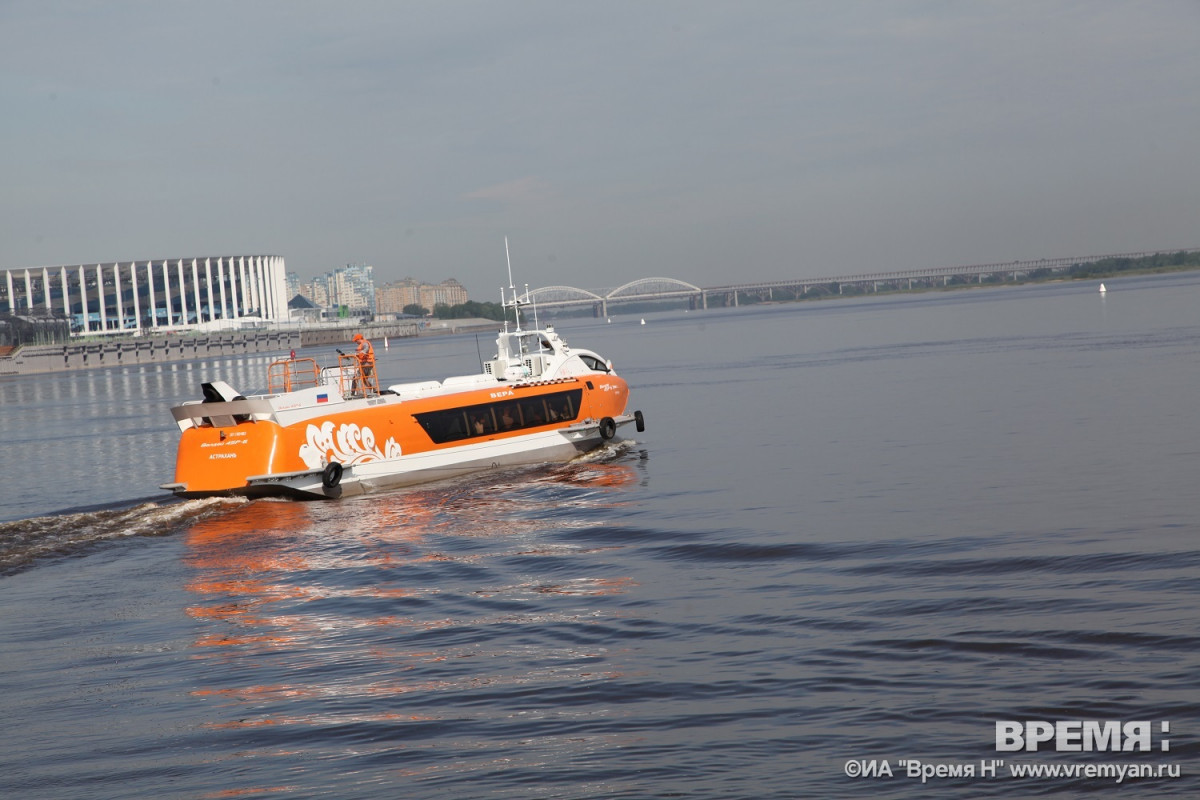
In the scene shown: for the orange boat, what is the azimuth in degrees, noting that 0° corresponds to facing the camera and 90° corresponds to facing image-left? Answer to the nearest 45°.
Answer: approximately 225°
